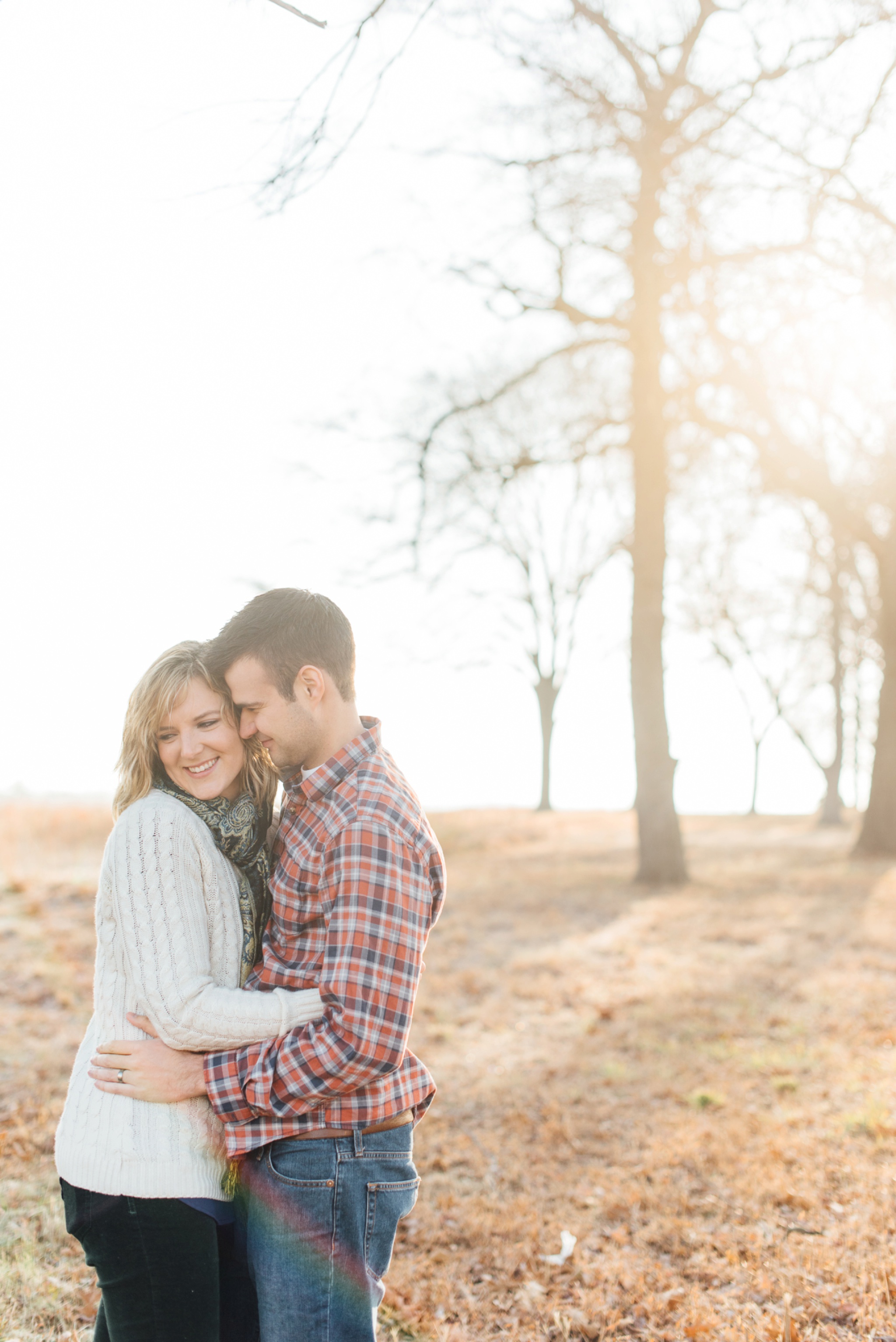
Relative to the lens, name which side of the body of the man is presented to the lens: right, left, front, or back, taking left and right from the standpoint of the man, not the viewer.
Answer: left

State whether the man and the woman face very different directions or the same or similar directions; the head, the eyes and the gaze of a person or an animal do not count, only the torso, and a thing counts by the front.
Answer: very different directions
